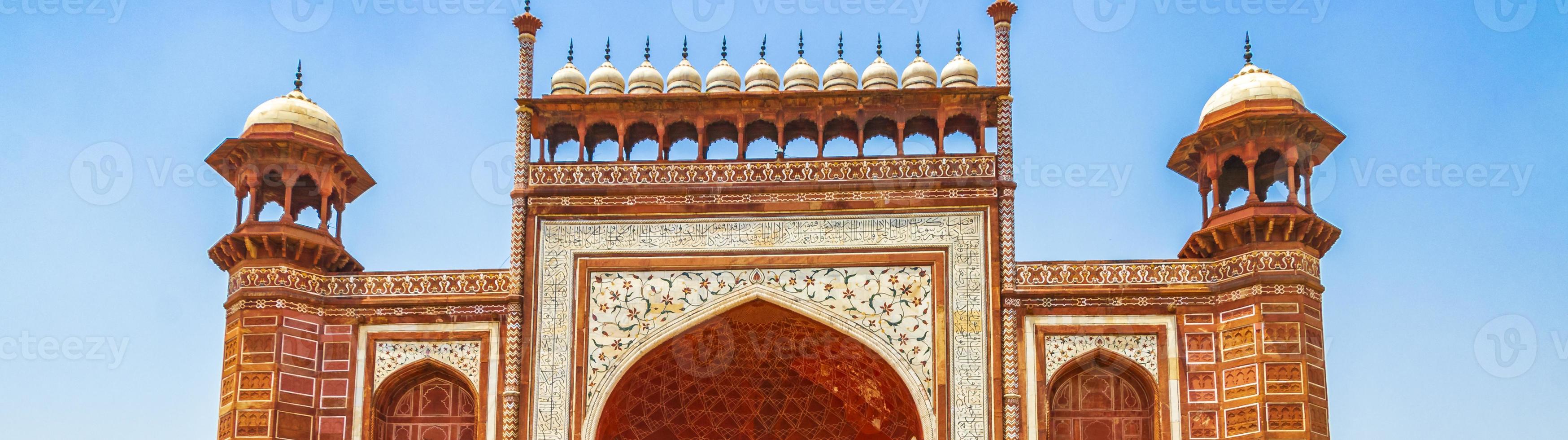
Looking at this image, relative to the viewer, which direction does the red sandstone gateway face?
toward the camera
